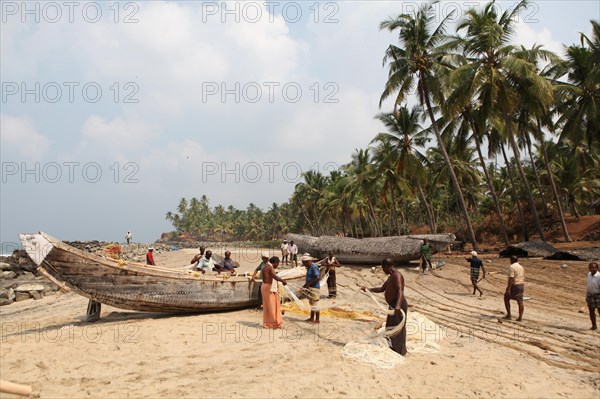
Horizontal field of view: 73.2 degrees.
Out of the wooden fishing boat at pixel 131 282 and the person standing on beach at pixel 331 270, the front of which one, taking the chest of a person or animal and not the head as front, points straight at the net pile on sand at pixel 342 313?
the person standing on beach

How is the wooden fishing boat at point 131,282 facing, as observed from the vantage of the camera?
facing to the left of the viewer

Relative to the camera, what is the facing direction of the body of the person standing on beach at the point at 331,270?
toward the camera

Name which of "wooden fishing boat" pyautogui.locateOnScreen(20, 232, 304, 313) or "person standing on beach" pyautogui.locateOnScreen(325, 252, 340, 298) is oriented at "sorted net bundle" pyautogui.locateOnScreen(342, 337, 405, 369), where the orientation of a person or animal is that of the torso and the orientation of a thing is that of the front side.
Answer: the person standing on beach

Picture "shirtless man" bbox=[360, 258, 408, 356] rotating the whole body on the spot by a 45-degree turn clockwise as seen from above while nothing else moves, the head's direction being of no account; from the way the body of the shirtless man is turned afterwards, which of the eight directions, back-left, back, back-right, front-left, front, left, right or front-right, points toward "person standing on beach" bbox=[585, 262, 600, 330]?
right

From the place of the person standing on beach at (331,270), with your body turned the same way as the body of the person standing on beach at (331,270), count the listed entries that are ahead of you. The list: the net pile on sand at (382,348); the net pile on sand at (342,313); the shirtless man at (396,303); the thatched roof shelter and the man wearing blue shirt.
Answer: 4

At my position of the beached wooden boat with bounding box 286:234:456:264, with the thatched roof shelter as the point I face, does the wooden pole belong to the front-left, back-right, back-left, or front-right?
back-right

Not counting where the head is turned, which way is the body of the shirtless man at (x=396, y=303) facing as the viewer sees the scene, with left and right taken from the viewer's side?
facing to the left of the viewer

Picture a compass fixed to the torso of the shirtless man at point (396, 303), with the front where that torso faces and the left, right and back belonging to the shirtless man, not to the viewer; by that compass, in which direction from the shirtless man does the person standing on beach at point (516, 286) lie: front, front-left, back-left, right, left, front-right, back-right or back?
back-right
